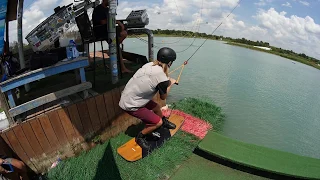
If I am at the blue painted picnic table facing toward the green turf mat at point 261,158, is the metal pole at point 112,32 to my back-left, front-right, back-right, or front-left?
front-left
